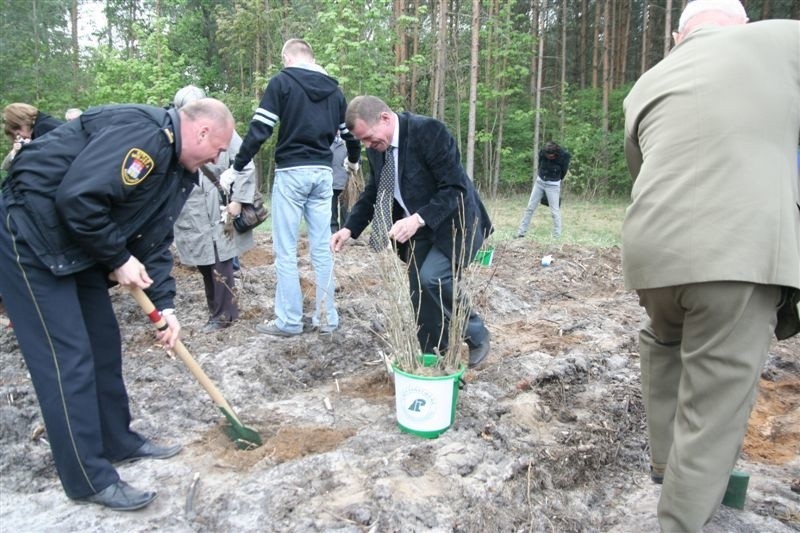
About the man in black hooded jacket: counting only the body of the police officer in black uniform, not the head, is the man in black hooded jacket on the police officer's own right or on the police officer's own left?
on the police officer's own left

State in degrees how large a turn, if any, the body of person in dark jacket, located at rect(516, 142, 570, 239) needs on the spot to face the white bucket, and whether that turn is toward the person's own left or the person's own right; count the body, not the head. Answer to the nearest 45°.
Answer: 0° — they already face it

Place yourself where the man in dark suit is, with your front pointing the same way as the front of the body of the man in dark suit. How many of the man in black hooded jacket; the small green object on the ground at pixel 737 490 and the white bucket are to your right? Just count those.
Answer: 1

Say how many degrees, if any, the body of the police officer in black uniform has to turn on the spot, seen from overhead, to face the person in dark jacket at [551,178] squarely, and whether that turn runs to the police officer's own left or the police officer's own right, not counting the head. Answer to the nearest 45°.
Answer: approximately 45° to the police officer's own left

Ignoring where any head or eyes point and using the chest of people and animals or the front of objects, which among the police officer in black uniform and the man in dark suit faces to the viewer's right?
the police officer in black uniform

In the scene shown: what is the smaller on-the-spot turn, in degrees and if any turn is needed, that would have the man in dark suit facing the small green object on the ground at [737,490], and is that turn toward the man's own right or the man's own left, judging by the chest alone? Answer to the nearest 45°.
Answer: approximately 90° to the man's own left

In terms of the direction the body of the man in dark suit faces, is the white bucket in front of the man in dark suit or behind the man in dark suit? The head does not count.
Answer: in front

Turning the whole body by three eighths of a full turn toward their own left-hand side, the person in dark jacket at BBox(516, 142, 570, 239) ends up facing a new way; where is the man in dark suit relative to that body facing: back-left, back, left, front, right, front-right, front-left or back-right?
back-right

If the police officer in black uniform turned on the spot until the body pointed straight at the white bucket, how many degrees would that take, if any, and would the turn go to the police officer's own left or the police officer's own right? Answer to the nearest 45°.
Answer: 0° — they already face it

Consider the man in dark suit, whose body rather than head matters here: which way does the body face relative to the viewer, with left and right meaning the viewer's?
facing the viewer and to the left of the viewer

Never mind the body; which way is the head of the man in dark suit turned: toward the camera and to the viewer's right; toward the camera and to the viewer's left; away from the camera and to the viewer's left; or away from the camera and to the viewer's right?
toward the camera and to the viewer's left

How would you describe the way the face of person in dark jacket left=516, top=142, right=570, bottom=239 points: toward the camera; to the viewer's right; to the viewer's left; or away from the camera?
toward the camera

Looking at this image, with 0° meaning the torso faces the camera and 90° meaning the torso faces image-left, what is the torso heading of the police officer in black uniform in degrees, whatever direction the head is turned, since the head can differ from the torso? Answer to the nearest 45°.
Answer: approximately 270°

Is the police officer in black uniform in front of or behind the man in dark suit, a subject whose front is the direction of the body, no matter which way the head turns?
in front

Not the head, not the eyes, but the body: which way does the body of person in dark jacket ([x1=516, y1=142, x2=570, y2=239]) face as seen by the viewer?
toward the camera
